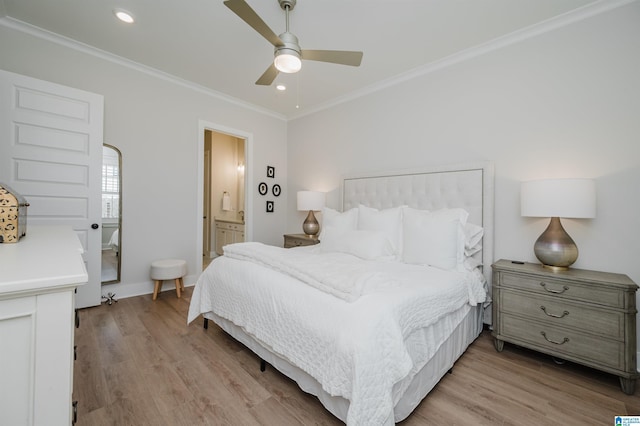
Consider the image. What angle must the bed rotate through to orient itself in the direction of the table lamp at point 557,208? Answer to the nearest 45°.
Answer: approximately 135° to its left

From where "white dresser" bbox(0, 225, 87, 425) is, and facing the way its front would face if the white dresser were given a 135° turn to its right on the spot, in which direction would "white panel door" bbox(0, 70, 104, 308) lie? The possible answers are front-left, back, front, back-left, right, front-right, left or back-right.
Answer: back-right

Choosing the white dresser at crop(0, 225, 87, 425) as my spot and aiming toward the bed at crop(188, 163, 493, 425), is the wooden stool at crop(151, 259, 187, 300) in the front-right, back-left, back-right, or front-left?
front-left

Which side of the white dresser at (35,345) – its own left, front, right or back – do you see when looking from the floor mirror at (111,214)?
left

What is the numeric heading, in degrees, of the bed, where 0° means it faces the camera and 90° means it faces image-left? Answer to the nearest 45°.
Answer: approximately 45°

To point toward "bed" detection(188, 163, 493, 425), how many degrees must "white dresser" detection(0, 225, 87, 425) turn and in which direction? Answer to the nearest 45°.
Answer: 0° — it already faces it

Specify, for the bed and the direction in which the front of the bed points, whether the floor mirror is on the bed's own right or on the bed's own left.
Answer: on the bed's own right

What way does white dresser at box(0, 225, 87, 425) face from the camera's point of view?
to the viewer's right
